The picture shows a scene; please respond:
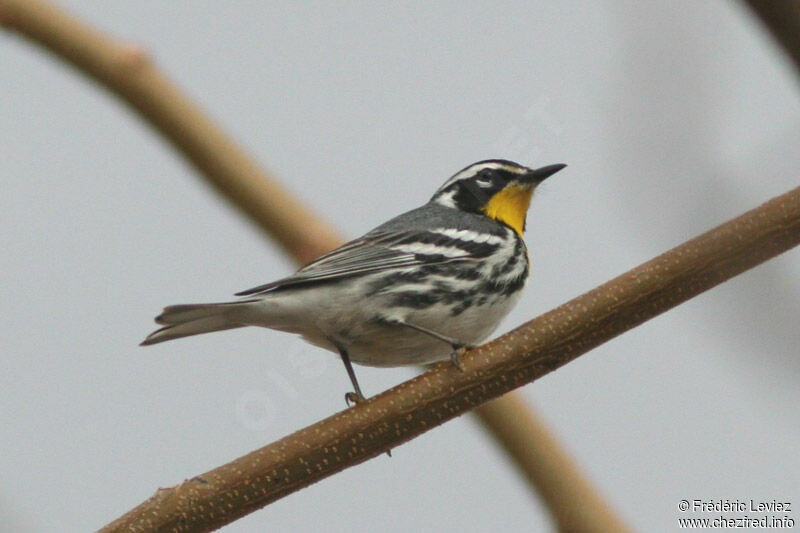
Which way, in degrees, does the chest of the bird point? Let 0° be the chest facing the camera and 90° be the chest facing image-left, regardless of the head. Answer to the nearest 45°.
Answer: approximately 270°
